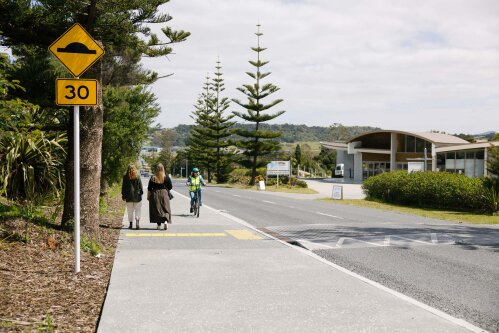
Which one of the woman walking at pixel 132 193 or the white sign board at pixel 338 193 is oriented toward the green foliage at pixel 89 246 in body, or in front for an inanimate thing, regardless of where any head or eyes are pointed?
the white sign board

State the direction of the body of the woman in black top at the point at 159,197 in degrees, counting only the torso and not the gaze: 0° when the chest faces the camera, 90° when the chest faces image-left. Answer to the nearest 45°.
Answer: approximately 180°

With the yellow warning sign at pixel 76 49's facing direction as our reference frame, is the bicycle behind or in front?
behind

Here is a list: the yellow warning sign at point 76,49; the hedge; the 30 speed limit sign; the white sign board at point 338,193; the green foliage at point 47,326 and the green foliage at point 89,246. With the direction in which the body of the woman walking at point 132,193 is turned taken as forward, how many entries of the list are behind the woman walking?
4

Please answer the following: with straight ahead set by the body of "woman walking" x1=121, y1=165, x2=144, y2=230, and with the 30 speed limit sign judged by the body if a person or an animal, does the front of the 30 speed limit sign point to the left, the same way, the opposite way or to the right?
the opposite way

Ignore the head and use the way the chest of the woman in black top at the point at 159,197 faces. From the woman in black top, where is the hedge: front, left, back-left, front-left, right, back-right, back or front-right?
front-right

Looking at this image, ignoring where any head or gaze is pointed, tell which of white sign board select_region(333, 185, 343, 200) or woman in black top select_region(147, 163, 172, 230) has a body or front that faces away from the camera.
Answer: the woman in black top

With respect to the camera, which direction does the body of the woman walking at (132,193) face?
away from the camera

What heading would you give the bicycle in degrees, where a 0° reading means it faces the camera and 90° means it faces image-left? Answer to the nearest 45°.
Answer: approximately 0°

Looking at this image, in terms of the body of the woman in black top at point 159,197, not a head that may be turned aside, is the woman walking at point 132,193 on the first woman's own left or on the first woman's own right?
on the first woman's own left

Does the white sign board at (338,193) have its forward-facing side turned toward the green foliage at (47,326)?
yes

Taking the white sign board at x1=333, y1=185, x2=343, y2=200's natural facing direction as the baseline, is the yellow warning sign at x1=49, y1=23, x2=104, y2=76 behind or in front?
in front

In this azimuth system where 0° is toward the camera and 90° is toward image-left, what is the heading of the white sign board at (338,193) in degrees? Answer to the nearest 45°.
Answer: approximately 0°
